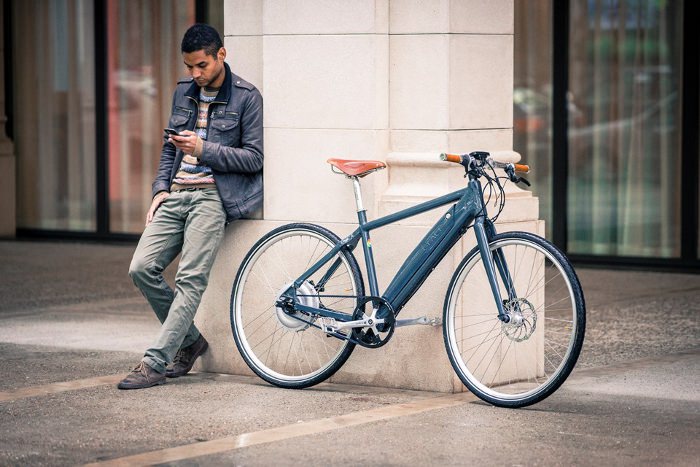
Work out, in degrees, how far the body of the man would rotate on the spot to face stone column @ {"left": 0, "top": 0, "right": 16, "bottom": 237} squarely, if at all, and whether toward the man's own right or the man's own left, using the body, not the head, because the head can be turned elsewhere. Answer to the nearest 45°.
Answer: approximately 135° to the man's own right

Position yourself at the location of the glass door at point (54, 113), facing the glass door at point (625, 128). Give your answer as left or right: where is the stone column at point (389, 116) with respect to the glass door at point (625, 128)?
right

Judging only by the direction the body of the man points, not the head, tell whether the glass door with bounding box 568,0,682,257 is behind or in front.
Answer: behind

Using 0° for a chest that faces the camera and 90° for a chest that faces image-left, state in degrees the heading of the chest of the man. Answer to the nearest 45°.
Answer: approximately 45°

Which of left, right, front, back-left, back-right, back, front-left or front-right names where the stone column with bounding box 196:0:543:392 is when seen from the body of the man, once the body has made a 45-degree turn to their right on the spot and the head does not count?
back

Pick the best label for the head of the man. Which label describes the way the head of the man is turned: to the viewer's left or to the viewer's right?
to the viewer's left

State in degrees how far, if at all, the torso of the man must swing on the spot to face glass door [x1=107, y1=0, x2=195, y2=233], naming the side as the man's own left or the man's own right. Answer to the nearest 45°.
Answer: approximately 135° to the man's own right

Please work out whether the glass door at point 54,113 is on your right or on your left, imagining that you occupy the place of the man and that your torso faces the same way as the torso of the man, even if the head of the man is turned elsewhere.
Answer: on your right

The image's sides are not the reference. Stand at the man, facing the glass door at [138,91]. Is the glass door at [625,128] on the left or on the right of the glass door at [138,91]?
right
